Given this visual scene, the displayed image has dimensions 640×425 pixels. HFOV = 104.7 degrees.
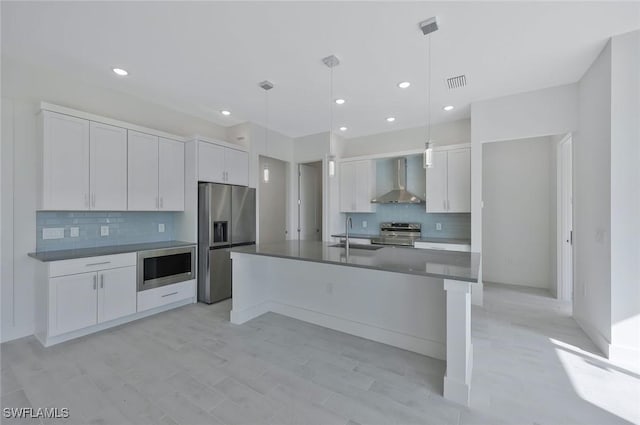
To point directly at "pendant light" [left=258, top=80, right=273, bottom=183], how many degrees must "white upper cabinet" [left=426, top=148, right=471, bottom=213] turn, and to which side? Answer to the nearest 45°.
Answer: approximately 45° to its right

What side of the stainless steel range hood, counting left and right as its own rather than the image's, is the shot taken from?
front

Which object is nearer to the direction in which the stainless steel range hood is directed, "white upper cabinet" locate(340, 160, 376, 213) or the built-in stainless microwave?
the built-in stainless microwave

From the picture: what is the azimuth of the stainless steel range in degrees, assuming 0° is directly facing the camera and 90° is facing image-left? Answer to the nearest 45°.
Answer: approximately 0°

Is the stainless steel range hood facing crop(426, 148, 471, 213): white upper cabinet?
no

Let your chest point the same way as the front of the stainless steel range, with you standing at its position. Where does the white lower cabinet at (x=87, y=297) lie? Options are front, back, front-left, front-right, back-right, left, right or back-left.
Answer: front-right

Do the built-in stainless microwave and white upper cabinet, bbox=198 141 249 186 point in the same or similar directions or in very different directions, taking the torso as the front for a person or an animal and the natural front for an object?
same or similar directions

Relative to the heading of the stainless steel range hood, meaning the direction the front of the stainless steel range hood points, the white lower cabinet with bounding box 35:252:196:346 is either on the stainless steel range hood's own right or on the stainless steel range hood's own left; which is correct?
on the stainless steel range hood's own right

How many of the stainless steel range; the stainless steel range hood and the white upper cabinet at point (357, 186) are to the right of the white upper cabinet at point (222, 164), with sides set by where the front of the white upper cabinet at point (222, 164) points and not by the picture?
0

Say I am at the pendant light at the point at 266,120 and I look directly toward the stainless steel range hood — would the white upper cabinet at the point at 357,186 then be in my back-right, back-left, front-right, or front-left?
front-left

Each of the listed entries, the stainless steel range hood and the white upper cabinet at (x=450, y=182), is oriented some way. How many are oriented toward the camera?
2

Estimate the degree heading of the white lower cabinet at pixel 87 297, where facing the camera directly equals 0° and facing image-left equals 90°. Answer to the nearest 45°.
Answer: approximately 315°

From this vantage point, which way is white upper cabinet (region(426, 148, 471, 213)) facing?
toward the camera

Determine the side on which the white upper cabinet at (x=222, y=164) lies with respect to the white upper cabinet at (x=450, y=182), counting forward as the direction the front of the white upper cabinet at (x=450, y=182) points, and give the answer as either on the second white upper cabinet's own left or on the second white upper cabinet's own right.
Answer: on the second white upper cabinet's own right

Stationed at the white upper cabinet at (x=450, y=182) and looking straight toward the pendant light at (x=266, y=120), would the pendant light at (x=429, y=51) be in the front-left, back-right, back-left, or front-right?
front-left

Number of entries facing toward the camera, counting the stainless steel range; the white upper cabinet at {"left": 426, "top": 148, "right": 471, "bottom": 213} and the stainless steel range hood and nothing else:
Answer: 3
